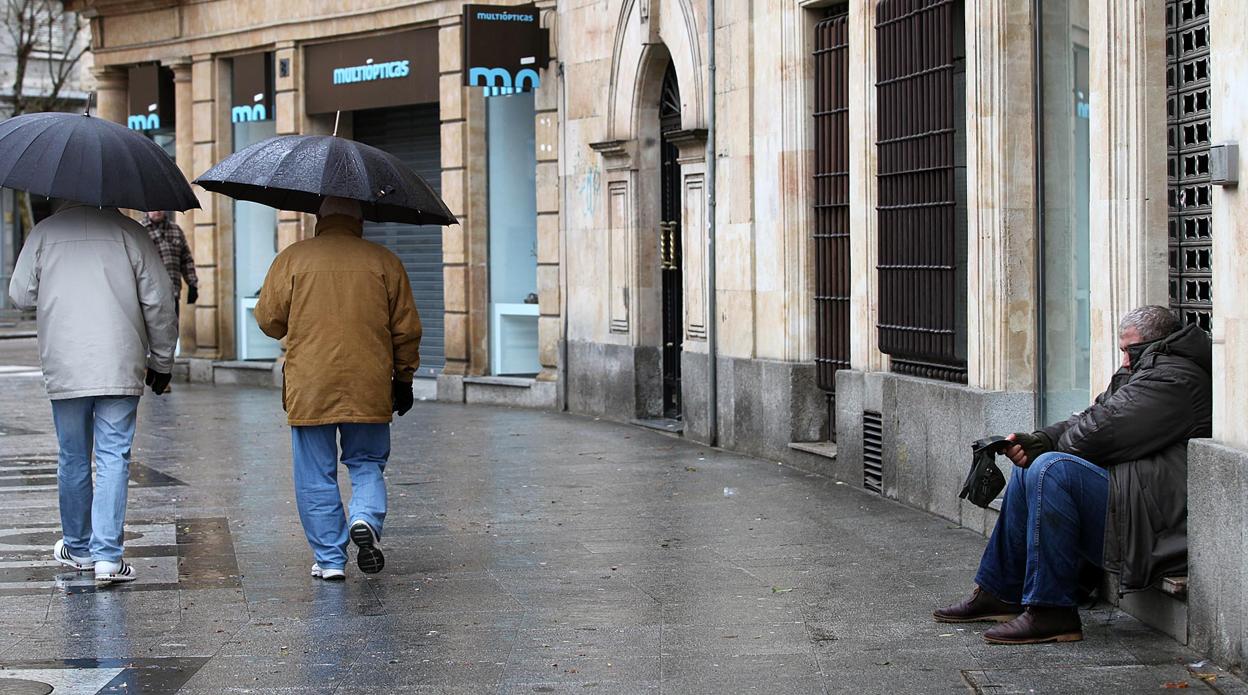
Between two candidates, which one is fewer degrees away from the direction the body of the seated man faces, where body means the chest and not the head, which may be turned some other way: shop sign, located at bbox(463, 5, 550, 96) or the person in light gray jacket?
the person in light gray jacket

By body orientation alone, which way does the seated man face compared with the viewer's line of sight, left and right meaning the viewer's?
facing to the left of the viewer

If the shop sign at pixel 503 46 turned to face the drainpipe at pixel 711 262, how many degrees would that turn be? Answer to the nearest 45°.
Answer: approximately 45° to its left

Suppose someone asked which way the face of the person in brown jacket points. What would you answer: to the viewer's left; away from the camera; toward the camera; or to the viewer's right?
away from the camera

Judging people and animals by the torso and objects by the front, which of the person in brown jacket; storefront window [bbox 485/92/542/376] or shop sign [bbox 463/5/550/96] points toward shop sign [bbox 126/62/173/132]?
the person in brown jacket

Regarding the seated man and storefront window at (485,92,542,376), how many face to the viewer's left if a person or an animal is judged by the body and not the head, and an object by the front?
1

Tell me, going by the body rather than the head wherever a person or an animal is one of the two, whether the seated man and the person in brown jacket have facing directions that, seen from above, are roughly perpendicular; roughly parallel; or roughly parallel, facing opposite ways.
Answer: roughly perpendicular

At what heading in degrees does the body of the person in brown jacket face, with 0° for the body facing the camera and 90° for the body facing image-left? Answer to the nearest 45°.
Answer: approximately 180°

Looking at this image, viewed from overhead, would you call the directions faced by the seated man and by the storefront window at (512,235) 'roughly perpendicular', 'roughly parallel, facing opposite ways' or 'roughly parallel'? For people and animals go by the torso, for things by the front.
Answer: roughly perpendicular
